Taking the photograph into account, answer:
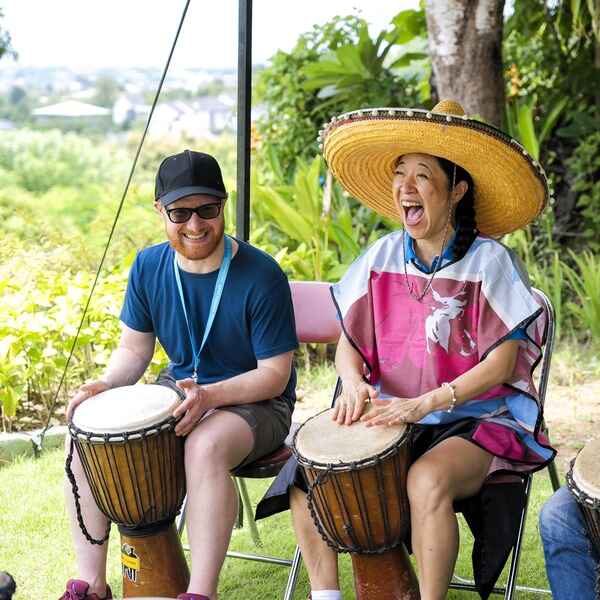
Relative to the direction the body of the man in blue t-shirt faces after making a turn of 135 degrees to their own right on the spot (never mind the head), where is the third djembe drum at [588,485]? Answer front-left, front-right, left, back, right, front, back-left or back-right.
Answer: back-right

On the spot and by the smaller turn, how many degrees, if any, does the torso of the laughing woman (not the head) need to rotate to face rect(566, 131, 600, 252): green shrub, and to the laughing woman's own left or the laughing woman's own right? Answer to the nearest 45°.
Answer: approximately 135° to the laughing woman's own right

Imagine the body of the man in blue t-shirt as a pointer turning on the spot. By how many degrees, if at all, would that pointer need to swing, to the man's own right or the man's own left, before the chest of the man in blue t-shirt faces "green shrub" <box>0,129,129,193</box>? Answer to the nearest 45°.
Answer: approximately 135° to the man's own right

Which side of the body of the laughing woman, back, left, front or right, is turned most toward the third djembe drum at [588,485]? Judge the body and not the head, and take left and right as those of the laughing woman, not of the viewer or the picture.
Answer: left

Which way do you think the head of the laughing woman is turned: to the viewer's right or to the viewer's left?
to the viewer's left

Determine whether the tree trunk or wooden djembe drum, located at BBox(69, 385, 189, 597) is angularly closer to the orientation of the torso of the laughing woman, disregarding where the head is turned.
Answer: the wooden djembe drum

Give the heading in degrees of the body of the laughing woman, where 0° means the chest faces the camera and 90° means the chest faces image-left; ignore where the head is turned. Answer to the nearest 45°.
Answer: approximately 45°

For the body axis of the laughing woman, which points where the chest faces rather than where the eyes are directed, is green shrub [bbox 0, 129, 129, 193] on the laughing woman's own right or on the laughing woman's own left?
on the laughing woman's own right

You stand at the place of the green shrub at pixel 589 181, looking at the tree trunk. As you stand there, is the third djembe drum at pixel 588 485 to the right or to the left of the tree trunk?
left

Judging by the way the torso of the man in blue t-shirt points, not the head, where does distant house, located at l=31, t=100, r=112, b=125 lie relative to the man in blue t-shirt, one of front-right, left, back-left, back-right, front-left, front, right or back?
back-right

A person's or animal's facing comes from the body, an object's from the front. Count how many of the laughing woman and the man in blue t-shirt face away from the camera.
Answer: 0
